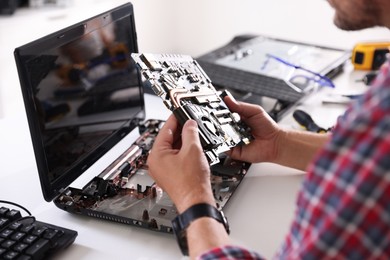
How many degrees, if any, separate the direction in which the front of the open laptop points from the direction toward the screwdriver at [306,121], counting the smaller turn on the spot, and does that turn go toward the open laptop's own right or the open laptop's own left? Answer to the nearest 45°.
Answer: approximately 90° to the open laptop's own left

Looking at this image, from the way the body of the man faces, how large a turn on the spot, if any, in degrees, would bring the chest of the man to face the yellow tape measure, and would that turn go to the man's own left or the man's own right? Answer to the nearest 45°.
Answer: approximately 90° to the man's own right

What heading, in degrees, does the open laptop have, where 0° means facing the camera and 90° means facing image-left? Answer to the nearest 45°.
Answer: approximately 315°

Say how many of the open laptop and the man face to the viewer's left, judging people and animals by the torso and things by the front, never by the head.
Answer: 1

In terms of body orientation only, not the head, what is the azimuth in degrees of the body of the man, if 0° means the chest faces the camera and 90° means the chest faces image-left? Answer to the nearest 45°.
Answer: approximately 90°

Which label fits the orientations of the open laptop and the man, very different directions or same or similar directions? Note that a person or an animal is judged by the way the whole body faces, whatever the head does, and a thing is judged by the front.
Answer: very different directions

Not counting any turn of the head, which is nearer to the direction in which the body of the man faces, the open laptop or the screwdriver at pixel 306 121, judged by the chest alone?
the open laptop

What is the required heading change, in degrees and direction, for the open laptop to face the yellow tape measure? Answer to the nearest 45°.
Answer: approximately 90° to its left

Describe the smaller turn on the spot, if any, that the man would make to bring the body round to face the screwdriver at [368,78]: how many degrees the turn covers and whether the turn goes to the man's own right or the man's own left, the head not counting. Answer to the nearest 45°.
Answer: approximately 90° to the man's own right

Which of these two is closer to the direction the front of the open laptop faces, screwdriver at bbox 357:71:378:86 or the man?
the man
